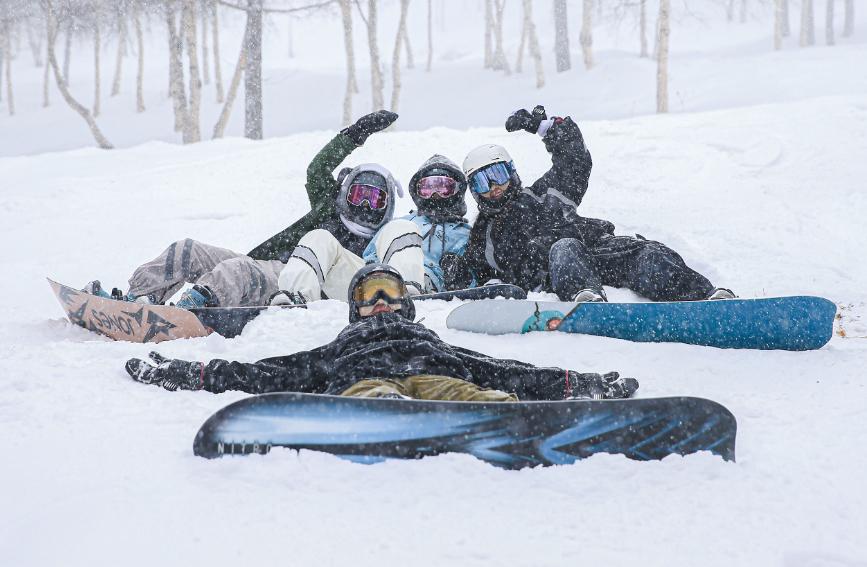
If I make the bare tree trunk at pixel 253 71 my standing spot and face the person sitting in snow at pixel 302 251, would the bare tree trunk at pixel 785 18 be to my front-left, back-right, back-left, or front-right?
back-left

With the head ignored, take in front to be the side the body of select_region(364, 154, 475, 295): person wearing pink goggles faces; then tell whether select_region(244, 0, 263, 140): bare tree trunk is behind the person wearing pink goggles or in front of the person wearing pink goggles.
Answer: behind

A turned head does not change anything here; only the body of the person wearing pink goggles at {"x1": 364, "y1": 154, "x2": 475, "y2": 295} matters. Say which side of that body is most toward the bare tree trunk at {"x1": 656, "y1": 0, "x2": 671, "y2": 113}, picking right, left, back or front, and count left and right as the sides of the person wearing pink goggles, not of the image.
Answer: back

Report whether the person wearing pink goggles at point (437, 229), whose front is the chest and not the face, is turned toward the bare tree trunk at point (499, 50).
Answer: no

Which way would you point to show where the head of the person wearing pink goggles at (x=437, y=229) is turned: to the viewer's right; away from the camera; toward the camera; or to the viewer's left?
toward the camera

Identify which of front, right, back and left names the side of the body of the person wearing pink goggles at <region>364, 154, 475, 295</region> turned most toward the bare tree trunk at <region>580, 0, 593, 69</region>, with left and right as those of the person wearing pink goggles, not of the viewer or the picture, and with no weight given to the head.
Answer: back

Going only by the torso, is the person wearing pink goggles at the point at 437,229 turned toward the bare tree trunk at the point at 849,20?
no

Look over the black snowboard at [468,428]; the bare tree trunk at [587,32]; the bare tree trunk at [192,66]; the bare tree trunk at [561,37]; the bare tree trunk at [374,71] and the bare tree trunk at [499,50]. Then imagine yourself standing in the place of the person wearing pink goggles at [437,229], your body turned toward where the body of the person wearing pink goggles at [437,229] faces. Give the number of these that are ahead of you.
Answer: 1

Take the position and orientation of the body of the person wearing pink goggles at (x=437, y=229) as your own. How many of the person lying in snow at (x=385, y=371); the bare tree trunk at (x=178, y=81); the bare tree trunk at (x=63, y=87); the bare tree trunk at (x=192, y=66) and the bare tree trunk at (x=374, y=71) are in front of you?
1

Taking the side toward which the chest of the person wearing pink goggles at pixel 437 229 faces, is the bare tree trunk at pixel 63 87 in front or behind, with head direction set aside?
behind

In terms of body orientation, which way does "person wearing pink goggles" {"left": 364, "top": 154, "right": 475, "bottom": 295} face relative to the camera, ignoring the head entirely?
toward the camera

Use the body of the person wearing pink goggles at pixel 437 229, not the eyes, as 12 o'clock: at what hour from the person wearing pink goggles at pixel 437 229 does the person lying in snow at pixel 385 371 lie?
the person lying in snow at pixel 385 371 is roughly at 12 o'clock from the person wearing pink goggles at pixel 437 229.

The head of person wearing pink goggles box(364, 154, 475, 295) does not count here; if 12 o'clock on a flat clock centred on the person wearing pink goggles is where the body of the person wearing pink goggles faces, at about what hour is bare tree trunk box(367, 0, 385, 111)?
The bare tree trunk is roughly at 6 o'clock from the person wearing pink goggles.

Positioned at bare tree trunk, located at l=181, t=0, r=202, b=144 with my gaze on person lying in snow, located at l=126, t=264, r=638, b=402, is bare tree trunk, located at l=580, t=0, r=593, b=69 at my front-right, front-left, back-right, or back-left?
back-left
